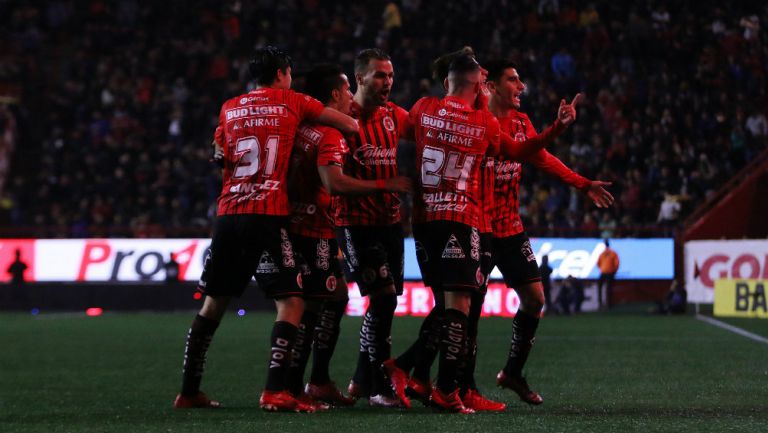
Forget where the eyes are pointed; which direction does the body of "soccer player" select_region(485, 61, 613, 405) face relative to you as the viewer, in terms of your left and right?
facing the viewer and to the right of the viewer

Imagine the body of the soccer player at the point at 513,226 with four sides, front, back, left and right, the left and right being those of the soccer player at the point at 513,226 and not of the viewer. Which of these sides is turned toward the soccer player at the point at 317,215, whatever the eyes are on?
right

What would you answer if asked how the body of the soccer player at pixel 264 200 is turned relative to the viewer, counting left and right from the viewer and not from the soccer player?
facing away from the viewer and to the right of the viewer

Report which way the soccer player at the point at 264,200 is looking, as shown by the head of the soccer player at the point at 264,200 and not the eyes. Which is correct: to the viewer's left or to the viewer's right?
to the viewer's right

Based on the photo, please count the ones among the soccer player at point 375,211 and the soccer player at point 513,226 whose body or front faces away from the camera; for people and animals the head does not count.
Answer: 0

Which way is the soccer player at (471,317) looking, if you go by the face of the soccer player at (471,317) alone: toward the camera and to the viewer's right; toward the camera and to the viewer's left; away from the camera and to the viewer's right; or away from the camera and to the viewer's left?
away from the camera and to the viewer's right

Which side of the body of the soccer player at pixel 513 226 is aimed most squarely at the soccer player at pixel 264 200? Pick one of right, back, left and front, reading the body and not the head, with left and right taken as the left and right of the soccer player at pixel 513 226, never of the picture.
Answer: right

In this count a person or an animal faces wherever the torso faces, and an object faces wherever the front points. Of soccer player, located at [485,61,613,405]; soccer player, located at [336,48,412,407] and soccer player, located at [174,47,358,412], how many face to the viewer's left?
0

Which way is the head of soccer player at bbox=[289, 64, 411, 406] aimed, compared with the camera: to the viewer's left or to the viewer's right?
to the viewer's right
